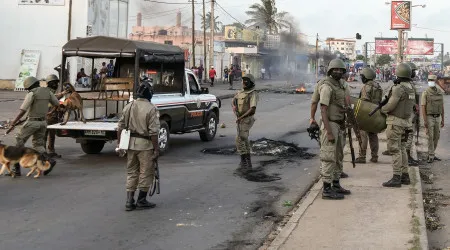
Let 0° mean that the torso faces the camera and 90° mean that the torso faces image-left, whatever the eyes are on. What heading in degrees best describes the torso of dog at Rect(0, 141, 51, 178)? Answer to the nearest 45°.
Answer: approximately 90°

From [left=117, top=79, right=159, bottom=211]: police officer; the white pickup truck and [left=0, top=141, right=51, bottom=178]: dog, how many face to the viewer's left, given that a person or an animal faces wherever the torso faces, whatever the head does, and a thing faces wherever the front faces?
1

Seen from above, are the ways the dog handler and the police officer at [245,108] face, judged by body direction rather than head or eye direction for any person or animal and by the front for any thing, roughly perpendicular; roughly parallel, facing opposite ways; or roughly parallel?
roughly perpendicular

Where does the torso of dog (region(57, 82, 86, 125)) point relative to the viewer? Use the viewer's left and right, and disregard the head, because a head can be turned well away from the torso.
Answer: facing the viewer and to the left of the viewer

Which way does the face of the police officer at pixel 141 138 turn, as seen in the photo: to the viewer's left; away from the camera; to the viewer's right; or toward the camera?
away from the camera

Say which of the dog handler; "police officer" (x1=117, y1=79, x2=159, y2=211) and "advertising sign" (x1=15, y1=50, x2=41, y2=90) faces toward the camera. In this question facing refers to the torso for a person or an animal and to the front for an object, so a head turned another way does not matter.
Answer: the advertising sign

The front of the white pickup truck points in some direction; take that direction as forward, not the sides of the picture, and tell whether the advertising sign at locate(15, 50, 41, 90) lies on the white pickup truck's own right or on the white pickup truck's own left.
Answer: on the white pickup truck's own left

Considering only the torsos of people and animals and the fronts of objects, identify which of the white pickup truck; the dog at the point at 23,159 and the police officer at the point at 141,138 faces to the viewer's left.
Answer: the dog

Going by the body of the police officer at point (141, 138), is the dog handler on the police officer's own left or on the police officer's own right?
on the police officer's own left

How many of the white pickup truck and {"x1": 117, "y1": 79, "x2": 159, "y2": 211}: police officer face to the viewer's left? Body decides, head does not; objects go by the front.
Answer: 0
